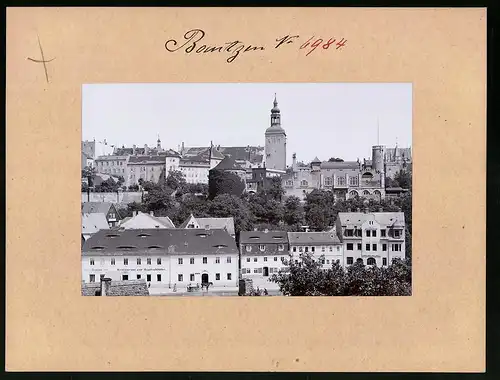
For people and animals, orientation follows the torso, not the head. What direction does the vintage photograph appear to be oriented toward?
toward the camera
